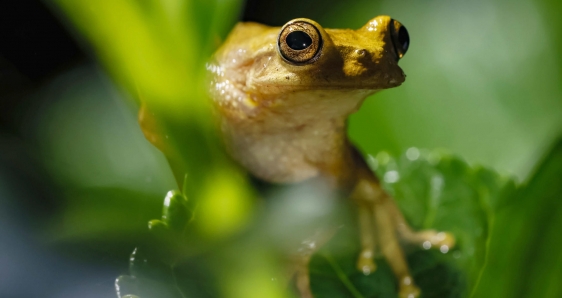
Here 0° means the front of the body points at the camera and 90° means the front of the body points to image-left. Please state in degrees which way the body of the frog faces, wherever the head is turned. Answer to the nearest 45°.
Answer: approximately 315°
